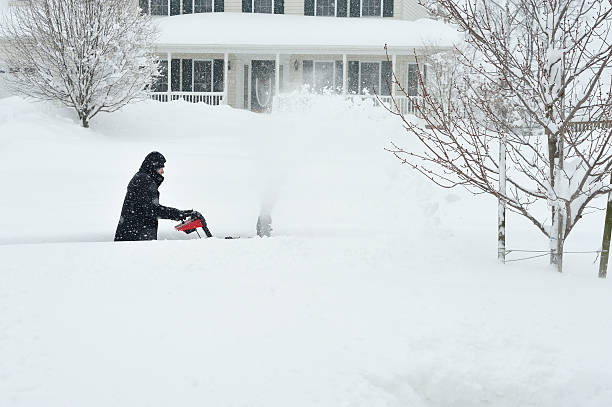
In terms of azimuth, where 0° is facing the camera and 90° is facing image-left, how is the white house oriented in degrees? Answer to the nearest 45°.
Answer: approximately 0°

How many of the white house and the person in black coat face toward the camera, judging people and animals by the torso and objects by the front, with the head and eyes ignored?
1

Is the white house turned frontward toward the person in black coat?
yes

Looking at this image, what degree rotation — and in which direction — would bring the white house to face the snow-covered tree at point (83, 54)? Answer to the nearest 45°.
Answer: approximately 45° to its right

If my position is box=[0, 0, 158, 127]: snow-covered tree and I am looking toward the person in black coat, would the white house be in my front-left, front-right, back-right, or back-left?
back-left

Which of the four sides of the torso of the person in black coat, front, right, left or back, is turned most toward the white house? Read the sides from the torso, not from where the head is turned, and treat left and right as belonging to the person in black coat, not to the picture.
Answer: left

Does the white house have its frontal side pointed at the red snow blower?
yes

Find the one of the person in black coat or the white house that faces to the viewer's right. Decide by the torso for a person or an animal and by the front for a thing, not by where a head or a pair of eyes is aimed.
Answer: the person in black coat

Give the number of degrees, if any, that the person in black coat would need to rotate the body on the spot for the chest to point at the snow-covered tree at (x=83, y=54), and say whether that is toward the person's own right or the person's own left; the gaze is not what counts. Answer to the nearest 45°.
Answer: approximately 90° to the person's own left

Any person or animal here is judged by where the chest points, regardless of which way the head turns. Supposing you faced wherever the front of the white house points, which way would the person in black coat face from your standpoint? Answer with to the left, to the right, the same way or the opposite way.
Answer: to the left

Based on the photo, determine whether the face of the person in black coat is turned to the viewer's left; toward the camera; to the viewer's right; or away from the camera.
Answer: to the viewer's right

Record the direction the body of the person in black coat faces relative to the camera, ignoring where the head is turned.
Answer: to the viewer's right
